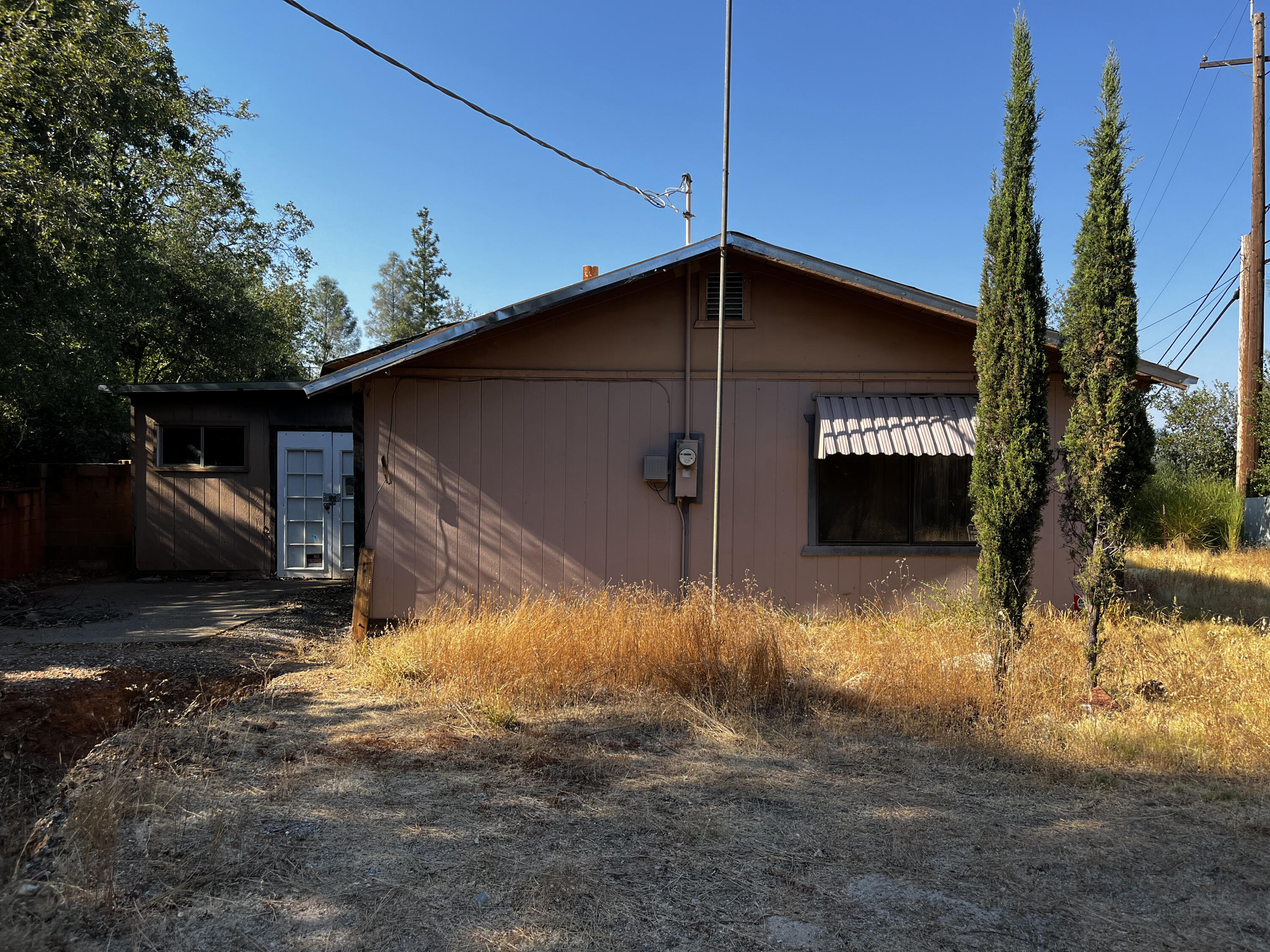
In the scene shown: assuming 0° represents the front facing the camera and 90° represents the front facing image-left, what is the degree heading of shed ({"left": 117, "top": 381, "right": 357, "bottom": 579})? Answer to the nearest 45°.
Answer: approximately 0°

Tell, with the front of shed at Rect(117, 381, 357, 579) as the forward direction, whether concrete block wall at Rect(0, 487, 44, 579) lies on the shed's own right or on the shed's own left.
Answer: on the shed's own right

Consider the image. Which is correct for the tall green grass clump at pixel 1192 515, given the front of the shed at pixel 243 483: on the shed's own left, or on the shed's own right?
on the shed's own left

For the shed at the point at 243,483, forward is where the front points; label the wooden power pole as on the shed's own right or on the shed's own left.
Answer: on the shed's own left

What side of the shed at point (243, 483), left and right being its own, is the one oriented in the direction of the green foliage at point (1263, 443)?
left

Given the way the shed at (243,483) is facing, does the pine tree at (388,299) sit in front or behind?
behind
